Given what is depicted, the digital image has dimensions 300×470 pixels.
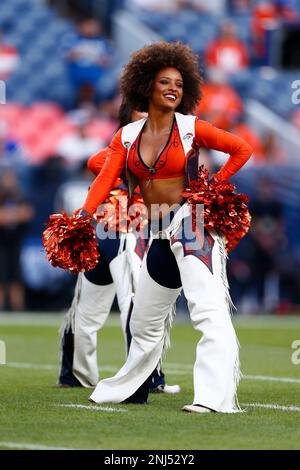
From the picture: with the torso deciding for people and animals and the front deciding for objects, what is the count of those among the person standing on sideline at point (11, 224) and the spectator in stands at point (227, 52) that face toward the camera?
2

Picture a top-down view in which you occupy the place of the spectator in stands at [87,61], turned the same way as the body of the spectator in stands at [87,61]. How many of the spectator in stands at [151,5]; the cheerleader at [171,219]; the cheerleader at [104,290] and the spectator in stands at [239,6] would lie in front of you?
2

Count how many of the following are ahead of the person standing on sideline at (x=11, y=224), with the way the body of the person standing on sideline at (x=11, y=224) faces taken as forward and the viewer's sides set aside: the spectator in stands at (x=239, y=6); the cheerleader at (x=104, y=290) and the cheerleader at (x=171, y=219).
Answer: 2

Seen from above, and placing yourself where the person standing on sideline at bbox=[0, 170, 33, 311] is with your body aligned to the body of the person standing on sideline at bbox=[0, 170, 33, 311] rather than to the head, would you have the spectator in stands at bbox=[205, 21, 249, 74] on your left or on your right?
on your left

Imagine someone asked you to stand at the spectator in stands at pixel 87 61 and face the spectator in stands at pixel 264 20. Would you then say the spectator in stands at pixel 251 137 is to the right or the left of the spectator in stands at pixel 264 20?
right

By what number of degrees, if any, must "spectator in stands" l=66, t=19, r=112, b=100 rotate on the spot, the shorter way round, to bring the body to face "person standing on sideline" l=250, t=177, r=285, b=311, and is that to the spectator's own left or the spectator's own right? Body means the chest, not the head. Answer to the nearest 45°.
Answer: approximately 45° to the spectator's own left

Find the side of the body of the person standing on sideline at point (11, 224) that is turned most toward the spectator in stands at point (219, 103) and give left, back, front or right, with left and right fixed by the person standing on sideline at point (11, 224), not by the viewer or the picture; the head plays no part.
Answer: back

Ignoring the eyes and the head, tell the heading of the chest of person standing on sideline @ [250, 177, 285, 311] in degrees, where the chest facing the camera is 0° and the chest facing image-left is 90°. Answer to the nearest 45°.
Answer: approximately 0°
